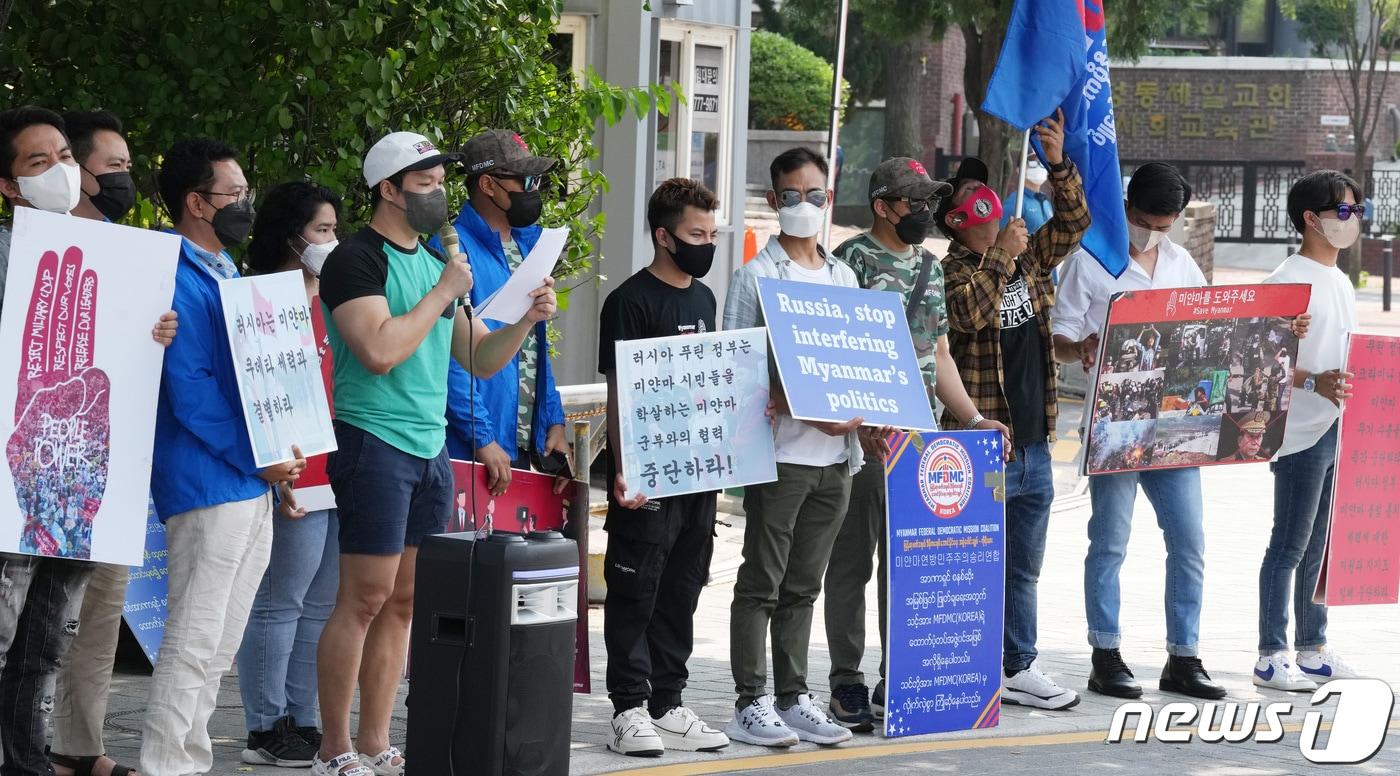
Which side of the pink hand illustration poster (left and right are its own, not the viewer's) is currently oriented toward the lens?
front

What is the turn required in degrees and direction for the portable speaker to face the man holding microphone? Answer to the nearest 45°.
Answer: approximately 180°

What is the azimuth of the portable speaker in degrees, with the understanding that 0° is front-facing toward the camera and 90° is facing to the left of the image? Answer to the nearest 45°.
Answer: approximately 315°

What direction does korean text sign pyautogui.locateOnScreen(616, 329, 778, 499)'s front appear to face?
toward the camera

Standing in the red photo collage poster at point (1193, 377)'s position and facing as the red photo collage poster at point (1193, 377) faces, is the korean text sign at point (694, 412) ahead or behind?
ahead

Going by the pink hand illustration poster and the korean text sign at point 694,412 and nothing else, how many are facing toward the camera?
2

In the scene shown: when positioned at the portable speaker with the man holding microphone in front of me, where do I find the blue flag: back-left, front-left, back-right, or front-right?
front-right

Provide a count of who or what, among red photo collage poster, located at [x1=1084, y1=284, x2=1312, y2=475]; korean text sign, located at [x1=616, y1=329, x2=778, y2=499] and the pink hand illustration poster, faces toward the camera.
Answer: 3

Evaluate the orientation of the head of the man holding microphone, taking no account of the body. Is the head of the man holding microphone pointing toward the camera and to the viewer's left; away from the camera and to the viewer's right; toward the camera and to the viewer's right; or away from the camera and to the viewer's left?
toward the camera and to the viewer's right

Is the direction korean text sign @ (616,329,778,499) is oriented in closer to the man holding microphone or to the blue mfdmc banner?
the man holding microphone

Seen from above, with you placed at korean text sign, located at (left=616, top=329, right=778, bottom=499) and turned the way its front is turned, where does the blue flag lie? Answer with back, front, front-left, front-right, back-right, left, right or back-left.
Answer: back-left

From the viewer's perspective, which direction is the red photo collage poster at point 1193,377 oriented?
toward the camera

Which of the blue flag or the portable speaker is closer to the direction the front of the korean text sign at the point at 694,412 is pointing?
the portable speaker

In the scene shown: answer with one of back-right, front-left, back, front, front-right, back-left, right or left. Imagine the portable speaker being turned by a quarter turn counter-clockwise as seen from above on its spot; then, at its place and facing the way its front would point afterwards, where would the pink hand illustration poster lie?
back-left

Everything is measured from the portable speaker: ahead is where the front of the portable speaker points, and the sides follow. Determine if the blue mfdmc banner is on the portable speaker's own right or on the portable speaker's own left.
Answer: on the portable speaker's own left
